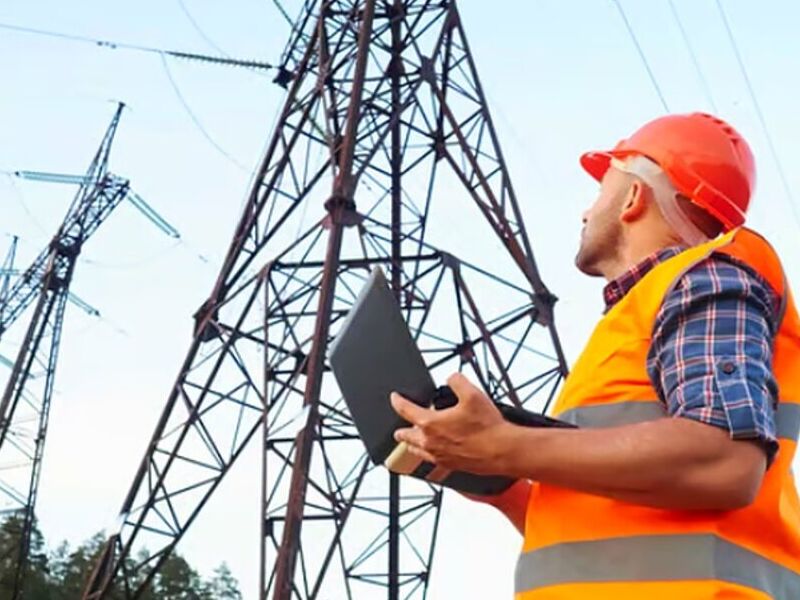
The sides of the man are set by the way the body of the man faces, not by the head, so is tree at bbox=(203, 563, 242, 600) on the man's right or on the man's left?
on the man's right

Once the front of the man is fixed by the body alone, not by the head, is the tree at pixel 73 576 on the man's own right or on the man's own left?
on the man's own right

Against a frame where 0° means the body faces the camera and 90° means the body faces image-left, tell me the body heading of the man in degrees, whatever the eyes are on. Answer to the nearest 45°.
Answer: approximately 90°

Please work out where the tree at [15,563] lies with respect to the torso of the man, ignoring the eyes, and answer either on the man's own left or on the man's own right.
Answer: on the man's own right

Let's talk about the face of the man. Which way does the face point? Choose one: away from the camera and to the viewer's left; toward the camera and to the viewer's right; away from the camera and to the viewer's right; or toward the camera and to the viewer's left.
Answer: away from the camera and to the viewer's left
